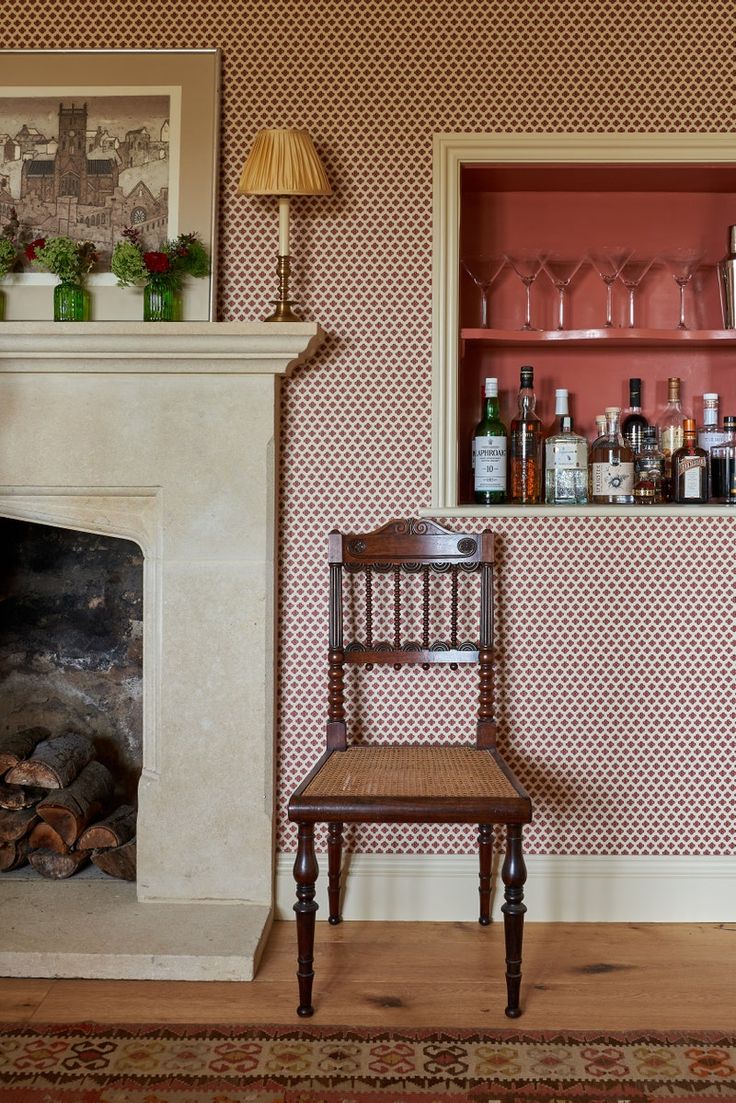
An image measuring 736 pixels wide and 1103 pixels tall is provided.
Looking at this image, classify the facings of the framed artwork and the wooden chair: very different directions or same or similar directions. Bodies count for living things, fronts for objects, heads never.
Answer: same or similar directions

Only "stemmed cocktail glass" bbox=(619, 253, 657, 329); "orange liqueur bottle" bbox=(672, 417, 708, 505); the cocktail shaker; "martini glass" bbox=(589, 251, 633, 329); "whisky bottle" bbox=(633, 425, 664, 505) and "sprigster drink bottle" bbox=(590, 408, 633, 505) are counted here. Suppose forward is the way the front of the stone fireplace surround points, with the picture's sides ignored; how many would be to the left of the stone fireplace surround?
6

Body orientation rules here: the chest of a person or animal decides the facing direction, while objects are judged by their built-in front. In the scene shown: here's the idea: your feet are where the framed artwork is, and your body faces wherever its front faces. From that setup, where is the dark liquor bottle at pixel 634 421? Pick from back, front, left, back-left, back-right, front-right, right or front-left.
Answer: left

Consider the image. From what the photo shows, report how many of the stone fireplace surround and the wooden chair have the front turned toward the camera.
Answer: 2

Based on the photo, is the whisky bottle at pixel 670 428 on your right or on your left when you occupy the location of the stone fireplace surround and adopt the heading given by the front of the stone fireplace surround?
on your left

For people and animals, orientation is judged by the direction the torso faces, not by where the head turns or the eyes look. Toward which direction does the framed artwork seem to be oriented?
toward the camera

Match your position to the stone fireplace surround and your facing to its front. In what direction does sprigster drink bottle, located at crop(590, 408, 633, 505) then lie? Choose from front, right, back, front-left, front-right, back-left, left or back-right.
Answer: left

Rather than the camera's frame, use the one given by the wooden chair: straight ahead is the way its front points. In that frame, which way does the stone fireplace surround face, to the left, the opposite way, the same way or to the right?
the same way

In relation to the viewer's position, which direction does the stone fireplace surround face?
facing the viewer

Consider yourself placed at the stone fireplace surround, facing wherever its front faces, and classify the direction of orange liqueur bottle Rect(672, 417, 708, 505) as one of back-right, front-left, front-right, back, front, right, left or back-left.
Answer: left
